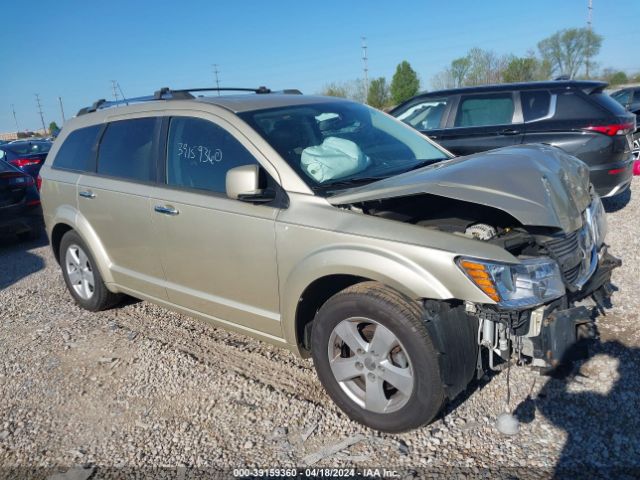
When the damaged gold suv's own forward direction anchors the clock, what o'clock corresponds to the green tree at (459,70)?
The green tree is roughly at 8 o'clock from the damaged gold suv.

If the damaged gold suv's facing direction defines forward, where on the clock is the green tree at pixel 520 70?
The green tree is roughly at 8 o'clock from the damaged gold suv.

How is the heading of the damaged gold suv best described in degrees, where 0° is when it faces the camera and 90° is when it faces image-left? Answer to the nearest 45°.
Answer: approximately 315°

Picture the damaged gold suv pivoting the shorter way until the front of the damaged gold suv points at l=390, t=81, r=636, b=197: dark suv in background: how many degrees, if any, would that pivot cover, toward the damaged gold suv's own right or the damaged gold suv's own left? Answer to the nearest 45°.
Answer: approximately 90° to the damaged gold suv's own left

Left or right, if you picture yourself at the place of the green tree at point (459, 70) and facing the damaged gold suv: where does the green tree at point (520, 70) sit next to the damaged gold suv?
left
